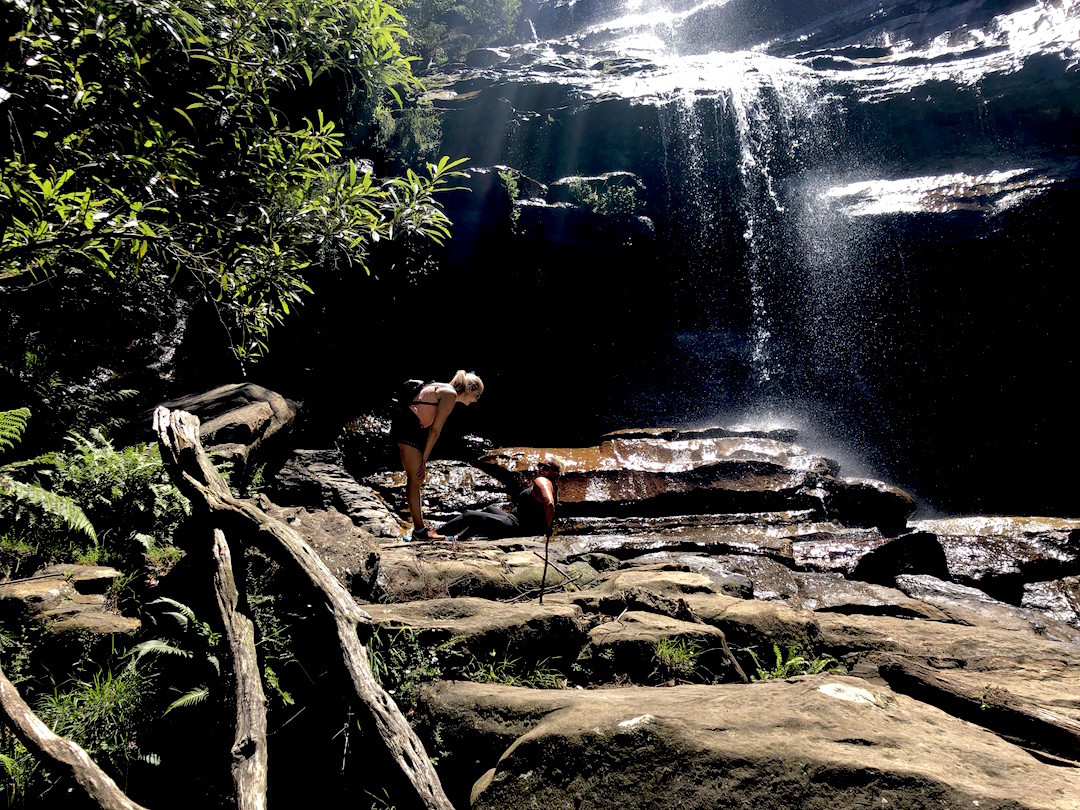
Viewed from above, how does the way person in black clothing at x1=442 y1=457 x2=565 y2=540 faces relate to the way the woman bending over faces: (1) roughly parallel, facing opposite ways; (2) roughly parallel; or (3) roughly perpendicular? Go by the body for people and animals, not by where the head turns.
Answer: roughly parallel, facing opposite ways

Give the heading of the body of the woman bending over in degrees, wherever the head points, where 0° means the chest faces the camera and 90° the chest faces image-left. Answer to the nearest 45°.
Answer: approximately 270°

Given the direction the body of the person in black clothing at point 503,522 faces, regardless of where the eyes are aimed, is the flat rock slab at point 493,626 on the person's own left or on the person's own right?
on the person's own left

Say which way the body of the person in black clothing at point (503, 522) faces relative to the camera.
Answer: to the viewer's left

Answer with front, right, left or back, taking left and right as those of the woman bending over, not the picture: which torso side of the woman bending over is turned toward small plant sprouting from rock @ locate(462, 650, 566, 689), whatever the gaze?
right

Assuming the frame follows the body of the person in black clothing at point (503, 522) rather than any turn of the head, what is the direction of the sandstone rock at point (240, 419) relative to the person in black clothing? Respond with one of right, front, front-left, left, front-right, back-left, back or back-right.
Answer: front

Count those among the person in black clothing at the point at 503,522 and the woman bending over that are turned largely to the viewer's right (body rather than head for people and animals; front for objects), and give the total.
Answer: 1

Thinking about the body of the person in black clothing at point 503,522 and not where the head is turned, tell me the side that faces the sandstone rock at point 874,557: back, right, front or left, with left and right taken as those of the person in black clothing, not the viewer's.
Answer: back

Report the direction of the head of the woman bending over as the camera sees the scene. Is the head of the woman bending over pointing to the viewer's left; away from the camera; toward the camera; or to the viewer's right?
to the viewer's right

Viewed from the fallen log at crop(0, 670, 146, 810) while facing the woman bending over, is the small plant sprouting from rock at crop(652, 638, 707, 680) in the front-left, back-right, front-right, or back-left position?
front-right
